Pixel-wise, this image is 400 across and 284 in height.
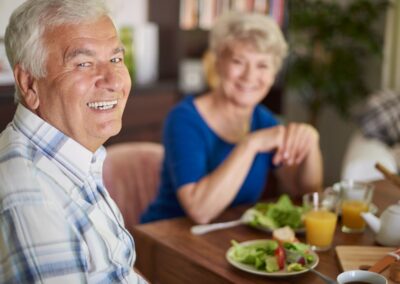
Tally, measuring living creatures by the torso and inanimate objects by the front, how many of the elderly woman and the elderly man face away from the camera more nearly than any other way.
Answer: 0

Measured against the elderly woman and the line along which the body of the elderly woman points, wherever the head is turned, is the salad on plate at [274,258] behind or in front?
in front

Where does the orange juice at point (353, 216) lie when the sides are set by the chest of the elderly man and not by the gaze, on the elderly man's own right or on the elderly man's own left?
on the elderly man's own left

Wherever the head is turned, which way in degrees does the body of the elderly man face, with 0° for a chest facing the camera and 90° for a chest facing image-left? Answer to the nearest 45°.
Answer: approximately 315°

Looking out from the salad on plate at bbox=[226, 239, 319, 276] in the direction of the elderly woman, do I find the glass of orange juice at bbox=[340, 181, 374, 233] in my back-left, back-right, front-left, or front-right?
front-right

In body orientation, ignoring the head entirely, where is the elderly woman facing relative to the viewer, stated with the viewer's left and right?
facing the viewer and to the right of the viewer

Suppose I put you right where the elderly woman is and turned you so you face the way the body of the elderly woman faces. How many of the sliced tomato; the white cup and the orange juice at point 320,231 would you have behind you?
0

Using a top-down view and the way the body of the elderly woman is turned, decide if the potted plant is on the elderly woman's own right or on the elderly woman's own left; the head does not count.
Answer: on the elderly woman's own left

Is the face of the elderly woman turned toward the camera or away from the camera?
toward the camera
